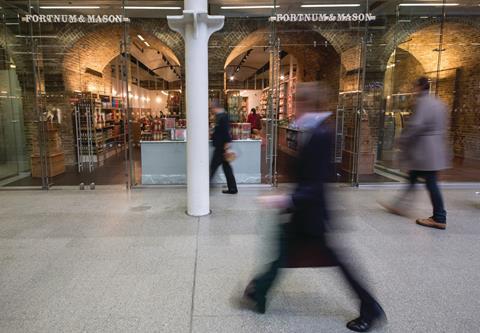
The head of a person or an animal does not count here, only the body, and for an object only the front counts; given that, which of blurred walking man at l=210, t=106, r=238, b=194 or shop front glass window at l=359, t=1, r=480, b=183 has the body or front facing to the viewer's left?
the blurred walking man

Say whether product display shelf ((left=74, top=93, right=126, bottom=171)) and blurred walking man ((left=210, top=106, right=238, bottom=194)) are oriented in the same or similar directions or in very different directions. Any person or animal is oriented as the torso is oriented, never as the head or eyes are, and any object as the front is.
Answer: very different directions

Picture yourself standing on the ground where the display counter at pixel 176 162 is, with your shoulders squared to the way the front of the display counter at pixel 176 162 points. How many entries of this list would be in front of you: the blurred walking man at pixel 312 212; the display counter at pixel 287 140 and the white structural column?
2

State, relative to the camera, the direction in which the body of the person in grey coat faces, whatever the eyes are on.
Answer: to the viewer's left

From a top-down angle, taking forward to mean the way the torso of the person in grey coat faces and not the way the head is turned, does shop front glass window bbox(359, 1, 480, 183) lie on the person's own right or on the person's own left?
on the person's own right

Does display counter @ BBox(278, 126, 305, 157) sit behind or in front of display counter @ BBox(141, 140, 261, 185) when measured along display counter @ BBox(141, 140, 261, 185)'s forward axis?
behind

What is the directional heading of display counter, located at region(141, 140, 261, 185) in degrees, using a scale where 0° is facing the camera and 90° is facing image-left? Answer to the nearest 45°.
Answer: approximately 0°

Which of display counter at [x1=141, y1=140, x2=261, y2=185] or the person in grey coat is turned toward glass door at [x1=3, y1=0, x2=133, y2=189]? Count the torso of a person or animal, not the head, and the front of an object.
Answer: the person in grey coat

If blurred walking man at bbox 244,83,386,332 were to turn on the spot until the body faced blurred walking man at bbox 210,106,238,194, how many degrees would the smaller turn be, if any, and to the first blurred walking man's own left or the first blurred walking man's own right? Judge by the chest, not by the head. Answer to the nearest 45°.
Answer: approximately 45° to the first blurred walking man's own right

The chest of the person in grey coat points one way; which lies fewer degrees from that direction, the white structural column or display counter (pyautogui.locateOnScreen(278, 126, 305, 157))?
the white structural column

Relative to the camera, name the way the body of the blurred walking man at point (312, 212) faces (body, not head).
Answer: to the viewer's left

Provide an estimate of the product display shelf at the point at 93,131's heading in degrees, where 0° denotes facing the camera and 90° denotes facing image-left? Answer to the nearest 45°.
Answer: approximately 315°

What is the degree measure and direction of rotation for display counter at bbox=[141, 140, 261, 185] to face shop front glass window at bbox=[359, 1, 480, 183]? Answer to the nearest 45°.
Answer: approximately 90° to its left

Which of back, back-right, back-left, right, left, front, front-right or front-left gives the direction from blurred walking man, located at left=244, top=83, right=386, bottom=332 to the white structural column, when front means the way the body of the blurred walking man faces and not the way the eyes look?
front-right
